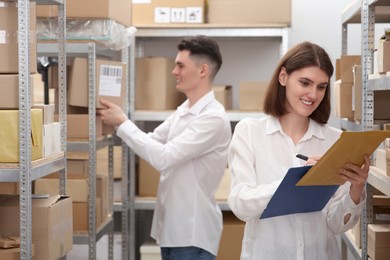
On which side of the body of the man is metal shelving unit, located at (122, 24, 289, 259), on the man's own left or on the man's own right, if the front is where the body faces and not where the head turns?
on the man's own right

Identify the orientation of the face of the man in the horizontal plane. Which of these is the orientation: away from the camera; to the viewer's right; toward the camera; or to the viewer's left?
to the viewer's left

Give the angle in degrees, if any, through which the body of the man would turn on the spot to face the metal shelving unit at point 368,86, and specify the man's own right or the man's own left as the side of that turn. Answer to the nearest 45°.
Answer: approximately 135° to the man's own left

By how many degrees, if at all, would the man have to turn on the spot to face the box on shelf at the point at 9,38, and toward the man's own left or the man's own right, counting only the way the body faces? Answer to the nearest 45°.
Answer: approximately 45° to the man's own left

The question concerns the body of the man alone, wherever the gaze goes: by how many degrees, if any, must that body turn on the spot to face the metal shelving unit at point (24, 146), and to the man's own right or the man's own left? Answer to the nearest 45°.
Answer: approximately 45° to the man's own left

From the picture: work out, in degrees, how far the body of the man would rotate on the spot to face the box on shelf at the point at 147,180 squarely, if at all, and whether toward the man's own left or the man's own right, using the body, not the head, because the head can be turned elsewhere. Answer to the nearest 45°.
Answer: approximately 90° to the man's own right

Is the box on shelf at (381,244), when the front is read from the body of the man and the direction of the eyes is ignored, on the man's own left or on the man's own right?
on the man's own left

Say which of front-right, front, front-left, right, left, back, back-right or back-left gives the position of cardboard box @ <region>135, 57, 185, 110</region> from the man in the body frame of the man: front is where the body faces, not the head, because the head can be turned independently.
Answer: right

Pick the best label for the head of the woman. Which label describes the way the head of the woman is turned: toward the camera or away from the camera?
toward the camera

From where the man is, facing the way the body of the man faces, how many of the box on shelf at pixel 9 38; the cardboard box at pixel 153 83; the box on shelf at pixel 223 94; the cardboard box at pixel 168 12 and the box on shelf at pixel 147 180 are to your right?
4

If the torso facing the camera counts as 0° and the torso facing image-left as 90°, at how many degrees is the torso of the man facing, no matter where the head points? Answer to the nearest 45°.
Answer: approximately 90°

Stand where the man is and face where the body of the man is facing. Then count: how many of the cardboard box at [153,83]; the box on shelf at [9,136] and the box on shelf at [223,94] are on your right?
2
